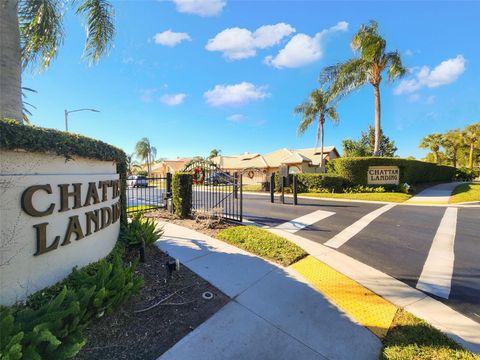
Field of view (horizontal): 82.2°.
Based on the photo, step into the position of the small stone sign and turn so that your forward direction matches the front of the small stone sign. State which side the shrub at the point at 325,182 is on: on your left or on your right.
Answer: on your right

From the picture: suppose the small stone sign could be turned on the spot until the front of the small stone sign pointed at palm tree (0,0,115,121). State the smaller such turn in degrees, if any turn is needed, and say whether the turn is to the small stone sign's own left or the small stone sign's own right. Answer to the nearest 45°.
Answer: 0° — it already faces it

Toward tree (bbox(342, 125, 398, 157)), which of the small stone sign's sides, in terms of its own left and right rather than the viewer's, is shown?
back

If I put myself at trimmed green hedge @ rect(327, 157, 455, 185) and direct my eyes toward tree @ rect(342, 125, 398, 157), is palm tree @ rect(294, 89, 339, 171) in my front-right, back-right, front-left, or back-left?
front-left

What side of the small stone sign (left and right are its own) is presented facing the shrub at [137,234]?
front

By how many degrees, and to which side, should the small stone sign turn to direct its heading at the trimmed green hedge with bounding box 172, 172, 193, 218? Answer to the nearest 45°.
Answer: approximately 45° to its right

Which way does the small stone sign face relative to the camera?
toward the camera

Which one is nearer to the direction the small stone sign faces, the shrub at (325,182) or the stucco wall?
the stucco wall

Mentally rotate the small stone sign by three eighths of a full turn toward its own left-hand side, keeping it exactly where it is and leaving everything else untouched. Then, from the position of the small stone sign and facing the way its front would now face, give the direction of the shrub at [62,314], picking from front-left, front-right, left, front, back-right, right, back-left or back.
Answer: back-right

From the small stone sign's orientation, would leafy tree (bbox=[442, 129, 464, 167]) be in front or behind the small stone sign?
behind

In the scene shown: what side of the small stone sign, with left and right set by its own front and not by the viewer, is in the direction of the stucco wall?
front

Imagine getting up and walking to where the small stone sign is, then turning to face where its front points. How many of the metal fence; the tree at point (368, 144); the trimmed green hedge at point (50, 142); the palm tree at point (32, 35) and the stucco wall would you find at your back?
1

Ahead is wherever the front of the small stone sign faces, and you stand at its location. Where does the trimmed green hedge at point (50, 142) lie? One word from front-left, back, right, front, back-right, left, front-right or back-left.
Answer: front
